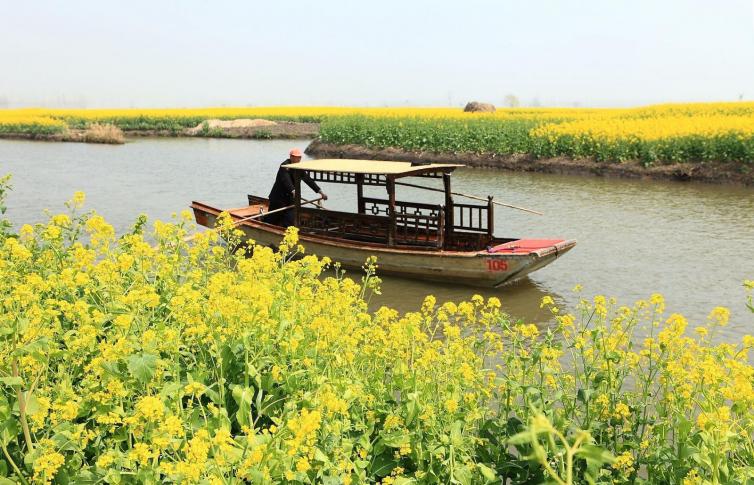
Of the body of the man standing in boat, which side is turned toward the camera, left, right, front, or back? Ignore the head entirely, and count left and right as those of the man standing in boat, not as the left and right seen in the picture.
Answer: right
